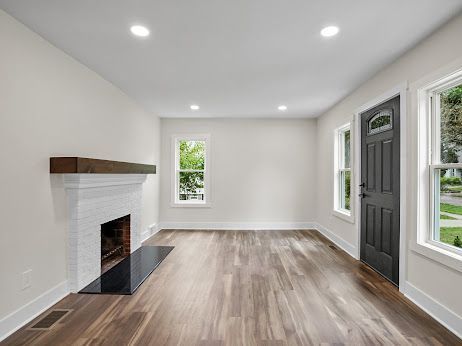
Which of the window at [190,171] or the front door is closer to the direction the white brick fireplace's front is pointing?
the front door

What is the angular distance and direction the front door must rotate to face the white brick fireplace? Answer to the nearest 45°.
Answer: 0° — it already faces it

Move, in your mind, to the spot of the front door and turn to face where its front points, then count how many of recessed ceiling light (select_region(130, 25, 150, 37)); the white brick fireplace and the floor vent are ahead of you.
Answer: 3

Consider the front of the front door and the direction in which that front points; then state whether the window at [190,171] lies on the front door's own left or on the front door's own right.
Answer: on the front door's own right

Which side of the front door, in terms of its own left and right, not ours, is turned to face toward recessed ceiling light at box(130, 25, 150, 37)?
front

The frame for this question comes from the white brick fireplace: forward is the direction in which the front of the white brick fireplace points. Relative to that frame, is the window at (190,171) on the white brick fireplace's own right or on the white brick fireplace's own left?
on the white brick fireplace's own left

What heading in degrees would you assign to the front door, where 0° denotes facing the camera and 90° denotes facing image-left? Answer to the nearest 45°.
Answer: approximately 45°

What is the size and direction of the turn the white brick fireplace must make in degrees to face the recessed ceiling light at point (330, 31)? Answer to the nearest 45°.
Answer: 0° — it already faces it

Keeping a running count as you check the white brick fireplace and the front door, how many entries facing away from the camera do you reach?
0
